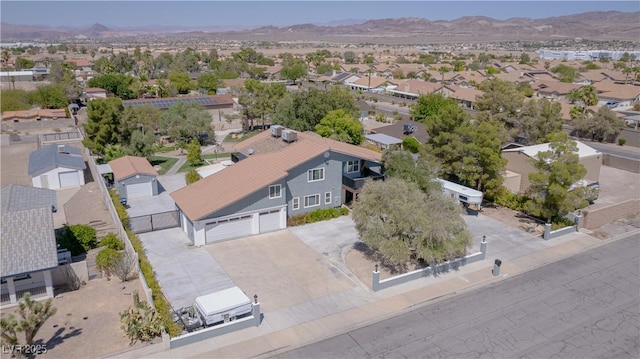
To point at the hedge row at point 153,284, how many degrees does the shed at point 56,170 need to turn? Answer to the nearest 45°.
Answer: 0° — it already faces it

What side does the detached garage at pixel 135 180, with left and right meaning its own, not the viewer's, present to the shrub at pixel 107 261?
front

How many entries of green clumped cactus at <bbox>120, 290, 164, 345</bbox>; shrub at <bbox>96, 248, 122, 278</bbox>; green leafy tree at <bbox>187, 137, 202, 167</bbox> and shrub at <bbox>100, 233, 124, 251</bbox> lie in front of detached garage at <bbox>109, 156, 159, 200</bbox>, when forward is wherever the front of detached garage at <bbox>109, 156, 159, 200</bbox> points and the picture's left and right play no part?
3

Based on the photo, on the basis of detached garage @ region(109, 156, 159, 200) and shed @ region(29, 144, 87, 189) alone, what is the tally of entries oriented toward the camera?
2

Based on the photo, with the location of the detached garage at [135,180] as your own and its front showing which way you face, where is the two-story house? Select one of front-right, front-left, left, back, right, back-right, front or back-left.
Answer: front-left

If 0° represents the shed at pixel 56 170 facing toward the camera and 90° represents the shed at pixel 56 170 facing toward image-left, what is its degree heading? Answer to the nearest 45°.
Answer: approximately 0°

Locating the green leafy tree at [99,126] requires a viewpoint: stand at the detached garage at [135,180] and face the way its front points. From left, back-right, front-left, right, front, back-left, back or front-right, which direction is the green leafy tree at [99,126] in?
back

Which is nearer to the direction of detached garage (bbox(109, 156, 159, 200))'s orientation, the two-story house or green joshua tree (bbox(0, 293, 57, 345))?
the green joshua tree

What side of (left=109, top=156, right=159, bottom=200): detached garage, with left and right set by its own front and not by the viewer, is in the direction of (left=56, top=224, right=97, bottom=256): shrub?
front

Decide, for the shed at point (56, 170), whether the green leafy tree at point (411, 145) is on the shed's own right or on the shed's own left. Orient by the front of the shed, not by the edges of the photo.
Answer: on the shed's own left

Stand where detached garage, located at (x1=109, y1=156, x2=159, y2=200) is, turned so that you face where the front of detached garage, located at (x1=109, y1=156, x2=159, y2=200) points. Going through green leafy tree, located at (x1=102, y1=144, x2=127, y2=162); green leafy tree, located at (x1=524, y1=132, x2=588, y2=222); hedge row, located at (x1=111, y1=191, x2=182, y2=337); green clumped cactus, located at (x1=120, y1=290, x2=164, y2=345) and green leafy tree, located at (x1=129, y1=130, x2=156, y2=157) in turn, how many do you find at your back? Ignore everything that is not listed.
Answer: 2

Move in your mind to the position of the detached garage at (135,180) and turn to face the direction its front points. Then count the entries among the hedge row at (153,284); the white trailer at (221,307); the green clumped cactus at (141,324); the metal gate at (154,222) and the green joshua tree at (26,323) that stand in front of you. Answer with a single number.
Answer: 5
